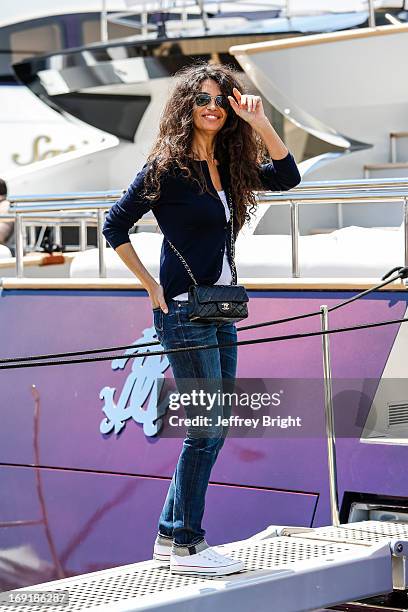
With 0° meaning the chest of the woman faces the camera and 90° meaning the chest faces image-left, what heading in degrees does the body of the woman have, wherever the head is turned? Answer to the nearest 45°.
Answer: approximately 315°
